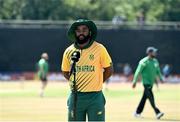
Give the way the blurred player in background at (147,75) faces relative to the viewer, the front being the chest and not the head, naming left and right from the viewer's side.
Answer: facing the viewer and to the right of the viewer

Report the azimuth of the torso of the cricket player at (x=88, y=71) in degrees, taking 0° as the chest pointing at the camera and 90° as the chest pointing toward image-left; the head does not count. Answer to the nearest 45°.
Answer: approximately 0°

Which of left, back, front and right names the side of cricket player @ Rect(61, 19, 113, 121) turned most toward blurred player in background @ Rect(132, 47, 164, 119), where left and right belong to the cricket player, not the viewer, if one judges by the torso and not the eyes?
back

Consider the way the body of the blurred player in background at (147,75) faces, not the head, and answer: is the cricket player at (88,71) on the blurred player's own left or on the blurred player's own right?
on the blurred player's own right

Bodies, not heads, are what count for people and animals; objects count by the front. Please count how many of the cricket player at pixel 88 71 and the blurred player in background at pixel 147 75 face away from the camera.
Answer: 0
